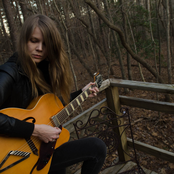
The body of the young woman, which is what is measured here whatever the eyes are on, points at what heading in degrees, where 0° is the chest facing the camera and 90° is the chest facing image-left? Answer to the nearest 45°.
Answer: approximately 315°
